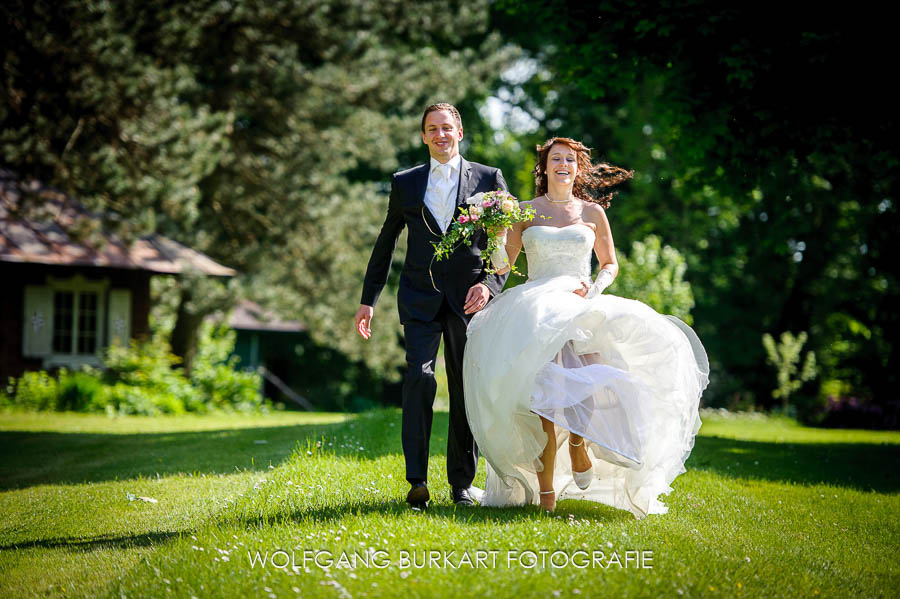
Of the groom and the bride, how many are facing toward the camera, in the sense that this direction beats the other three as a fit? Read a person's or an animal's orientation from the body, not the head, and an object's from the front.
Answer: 2

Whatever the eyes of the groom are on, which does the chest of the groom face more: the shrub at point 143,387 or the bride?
the bride

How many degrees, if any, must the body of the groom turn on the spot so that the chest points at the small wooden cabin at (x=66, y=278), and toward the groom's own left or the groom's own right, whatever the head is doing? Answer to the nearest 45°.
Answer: approximately 135° to the groom's own right

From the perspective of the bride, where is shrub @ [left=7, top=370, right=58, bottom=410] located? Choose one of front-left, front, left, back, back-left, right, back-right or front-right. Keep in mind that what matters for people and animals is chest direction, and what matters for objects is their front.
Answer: back-right

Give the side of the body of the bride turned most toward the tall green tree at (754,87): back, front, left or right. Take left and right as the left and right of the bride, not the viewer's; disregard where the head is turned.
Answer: back

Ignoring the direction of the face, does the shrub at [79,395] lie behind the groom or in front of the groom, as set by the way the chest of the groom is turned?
behind

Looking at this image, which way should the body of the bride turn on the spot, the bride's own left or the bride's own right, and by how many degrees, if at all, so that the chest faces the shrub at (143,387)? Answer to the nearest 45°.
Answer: approximately 135° to the bride's own right

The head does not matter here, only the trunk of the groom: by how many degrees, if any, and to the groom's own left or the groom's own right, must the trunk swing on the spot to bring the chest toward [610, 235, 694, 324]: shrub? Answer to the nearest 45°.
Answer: approximately 180°

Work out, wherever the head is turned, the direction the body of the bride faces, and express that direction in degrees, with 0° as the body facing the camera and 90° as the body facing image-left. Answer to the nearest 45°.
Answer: approximately 0°

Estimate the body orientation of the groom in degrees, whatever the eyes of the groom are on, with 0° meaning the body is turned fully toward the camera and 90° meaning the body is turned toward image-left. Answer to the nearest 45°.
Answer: approximately 0°

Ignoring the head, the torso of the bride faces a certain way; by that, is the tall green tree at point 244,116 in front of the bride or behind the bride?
behind
